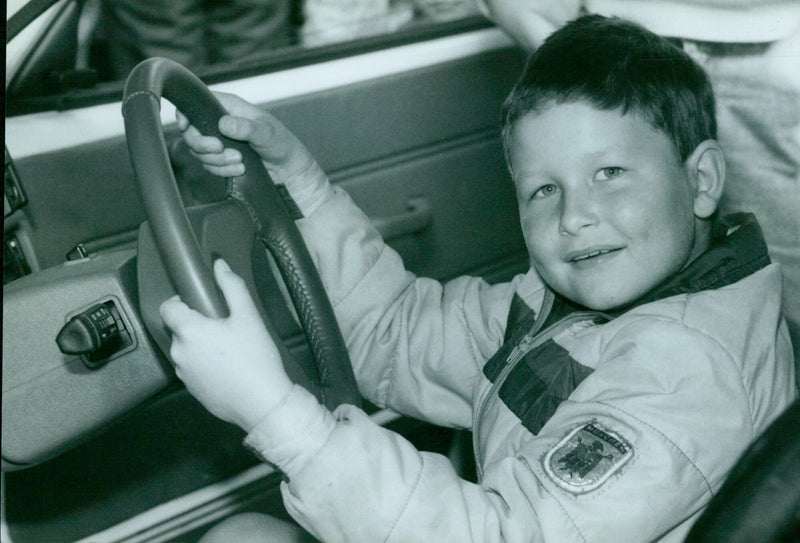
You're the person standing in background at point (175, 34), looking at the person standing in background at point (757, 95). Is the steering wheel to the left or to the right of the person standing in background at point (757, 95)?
right

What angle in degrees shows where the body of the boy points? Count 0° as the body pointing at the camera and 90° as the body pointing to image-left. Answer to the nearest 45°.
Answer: approximately 45°
